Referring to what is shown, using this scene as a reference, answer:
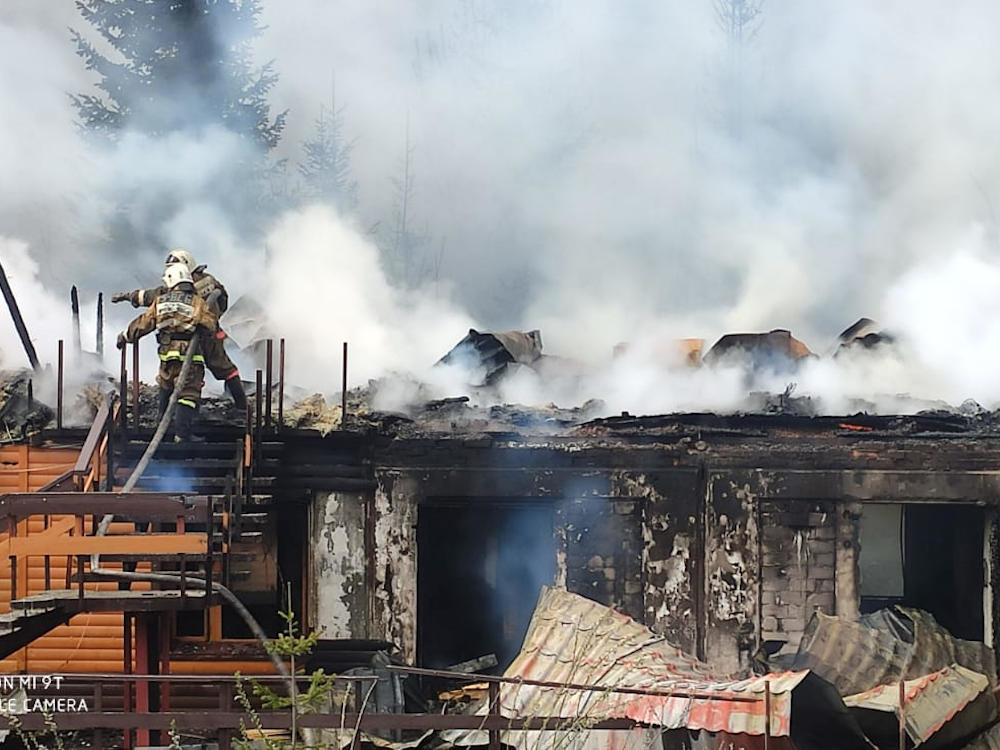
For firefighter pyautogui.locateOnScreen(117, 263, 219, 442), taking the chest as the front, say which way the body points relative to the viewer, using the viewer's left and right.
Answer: facing away from the viewer

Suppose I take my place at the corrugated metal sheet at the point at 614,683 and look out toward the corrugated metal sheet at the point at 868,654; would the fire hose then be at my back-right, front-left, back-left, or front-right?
back-left

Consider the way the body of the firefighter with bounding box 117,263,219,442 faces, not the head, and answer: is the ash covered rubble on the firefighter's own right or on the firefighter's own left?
on the firefighter's own right

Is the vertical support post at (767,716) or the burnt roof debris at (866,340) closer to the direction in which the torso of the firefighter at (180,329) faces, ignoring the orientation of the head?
the burnt roof debris

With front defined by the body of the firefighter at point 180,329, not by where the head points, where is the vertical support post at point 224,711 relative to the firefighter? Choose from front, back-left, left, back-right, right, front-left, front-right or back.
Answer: back

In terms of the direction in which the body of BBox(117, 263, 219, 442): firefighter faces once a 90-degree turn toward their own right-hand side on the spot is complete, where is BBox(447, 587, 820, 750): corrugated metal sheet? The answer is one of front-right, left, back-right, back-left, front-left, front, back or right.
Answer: front-right

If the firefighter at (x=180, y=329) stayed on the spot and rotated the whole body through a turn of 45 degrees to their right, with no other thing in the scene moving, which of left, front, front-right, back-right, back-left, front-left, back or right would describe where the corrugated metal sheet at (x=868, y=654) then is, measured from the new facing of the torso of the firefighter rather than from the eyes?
right

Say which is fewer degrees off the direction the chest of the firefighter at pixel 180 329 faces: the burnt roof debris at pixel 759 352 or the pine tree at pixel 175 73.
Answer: the pine tree
